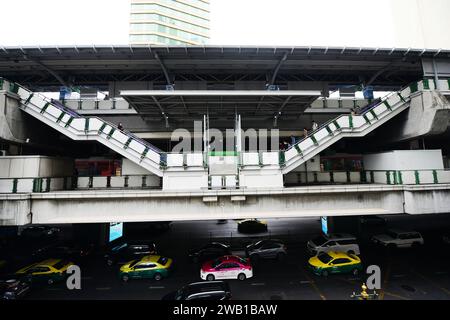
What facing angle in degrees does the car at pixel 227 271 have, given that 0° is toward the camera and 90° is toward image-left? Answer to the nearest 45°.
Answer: approximately 90°

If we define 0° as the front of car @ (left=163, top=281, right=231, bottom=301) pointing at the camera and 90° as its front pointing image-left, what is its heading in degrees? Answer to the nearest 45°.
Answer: approximately 90°

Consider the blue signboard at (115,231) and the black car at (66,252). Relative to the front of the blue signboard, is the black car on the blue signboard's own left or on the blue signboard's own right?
on the blue signboard's own right

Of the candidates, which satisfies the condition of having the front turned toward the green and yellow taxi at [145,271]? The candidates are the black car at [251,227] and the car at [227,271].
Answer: the car

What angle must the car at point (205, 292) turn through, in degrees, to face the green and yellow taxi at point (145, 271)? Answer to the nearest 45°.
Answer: approximately 45° to its right

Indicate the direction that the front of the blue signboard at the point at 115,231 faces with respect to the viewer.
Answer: facing the viewer and to the right of the viewer

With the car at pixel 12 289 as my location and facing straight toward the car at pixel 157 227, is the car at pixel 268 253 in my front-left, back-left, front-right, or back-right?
front-right
